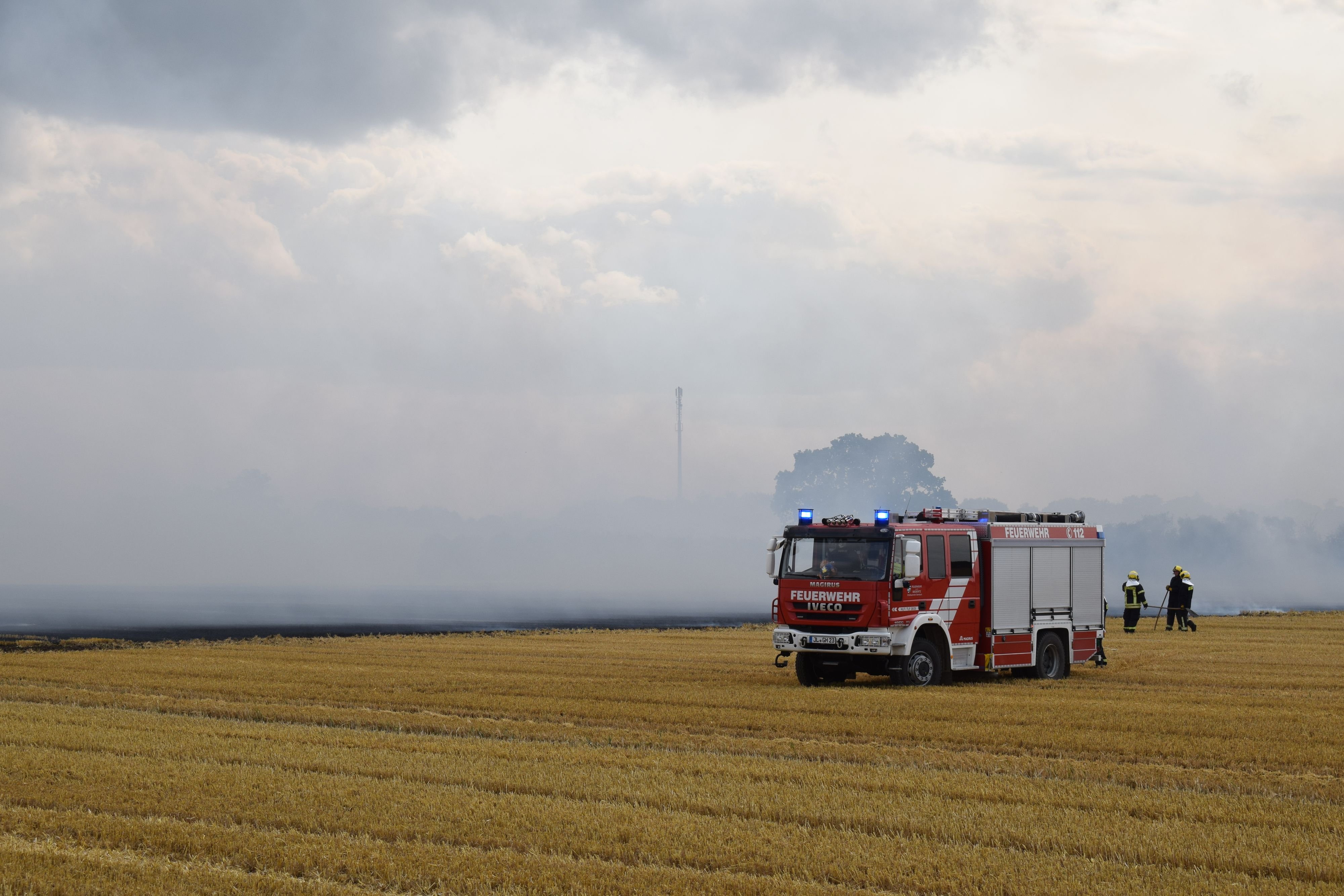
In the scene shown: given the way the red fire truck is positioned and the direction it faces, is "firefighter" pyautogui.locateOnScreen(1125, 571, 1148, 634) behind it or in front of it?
behind

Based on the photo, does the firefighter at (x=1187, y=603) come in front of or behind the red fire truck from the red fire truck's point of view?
behind

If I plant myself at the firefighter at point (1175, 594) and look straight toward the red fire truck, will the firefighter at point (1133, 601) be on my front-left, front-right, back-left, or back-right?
front-right

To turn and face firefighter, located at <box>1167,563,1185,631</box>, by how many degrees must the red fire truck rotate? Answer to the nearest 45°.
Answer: approximately 135° to its right

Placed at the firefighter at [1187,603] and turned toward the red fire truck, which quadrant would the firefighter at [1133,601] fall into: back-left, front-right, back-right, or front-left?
front-right

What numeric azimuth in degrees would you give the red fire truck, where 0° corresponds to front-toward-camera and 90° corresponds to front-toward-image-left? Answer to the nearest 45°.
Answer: approximately 45°
